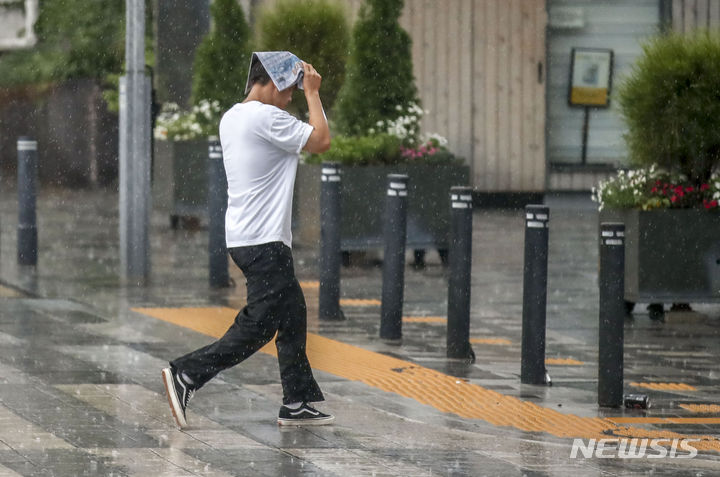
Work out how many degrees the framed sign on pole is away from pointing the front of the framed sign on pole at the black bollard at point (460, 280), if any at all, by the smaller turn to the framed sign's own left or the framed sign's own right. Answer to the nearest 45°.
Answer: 0° — it already faces it

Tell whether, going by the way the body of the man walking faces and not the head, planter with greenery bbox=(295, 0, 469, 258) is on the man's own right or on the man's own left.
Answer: on the man's own left

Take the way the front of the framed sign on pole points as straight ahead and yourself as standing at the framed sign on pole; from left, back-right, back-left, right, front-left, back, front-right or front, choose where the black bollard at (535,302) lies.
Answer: front

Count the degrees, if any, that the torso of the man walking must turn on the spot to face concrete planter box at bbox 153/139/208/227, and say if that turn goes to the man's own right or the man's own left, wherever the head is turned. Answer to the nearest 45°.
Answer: approximately 90° to the man's own left

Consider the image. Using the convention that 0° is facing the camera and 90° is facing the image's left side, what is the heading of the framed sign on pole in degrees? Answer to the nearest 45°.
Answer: approximately 0°

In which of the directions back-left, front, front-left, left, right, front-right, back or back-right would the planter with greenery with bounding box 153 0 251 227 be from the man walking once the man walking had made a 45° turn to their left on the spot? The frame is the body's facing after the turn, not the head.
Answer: front-left

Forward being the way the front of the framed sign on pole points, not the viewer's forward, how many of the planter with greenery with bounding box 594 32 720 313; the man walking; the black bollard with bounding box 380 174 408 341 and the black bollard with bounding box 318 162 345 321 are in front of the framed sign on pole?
4

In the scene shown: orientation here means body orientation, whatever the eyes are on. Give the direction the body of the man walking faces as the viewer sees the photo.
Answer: to the viewer's right

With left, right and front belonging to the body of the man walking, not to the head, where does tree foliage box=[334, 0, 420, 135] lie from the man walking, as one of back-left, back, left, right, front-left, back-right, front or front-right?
left

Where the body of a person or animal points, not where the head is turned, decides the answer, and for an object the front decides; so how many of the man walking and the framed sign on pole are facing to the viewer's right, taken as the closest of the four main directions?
1

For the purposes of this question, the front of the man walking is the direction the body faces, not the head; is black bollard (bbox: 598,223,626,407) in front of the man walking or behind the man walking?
in front

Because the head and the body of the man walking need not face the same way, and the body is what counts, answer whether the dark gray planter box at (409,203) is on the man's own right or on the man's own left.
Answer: on the man's own left

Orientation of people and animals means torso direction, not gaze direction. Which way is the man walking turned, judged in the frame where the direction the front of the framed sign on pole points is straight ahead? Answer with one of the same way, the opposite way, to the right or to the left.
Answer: to the left

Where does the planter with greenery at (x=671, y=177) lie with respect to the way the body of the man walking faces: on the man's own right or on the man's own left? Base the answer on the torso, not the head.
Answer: on the man's own left

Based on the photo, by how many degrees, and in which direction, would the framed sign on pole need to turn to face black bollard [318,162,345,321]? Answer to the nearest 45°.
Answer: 0° — it already faces it

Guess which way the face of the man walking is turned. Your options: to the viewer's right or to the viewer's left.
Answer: to the viewer's right

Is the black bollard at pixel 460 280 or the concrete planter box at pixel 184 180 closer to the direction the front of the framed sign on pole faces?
the black bollard
